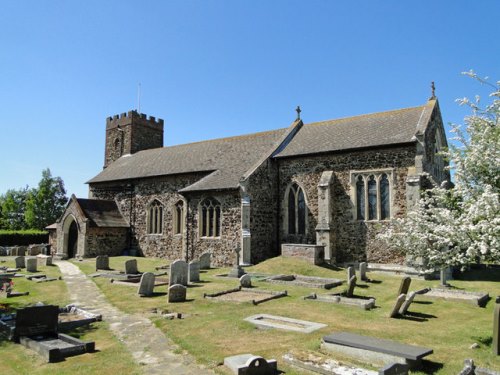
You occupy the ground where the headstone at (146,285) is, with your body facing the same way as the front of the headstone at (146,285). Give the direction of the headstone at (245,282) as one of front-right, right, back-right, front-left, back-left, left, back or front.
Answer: front-left

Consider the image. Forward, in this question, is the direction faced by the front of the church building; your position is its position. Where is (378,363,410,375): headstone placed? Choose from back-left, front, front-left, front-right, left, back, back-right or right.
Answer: front-left

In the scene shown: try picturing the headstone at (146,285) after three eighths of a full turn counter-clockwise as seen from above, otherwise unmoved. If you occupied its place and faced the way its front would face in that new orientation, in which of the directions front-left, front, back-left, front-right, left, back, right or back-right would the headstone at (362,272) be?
right

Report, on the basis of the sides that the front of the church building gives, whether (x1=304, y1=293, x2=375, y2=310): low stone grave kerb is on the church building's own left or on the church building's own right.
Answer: on the church building's own left

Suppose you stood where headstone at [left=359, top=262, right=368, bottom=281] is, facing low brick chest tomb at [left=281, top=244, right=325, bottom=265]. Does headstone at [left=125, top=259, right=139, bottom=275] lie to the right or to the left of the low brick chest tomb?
left

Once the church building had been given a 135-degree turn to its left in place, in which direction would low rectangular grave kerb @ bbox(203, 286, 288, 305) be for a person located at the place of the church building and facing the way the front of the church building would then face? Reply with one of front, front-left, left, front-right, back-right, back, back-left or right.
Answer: right

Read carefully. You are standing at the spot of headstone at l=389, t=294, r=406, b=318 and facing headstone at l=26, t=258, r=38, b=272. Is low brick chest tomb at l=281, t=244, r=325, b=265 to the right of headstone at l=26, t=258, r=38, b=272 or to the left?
right

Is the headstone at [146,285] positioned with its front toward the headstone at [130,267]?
no

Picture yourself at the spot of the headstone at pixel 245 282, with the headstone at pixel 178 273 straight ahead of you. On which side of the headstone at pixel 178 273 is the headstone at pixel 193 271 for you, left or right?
right

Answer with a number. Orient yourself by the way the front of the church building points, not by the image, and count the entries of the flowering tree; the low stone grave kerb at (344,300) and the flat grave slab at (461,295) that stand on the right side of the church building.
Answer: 0

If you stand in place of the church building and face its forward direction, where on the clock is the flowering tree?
The flowering tree is roughly at 10 o'clock from the church building.

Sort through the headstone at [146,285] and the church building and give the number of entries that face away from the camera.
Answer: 0

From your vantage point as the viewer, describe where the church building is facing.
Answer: facing the viewer and to the left of the viewer

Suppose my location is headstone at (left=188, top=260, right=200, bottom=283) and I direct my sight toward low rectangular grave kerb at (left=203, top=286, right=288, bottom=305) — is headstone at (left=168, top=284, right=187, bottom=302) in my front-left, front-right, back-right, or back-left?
front-right

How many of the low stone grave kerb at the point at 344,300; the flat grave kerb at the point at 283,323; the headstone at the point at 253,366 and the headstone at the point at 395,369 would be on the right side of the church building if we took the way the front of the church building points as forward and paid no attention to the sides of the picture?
0

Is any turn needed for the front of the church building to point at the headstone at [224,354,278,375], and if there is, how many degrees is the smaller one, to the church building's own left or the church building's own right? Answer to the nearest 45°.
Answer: approximately 45° to the church building's own left

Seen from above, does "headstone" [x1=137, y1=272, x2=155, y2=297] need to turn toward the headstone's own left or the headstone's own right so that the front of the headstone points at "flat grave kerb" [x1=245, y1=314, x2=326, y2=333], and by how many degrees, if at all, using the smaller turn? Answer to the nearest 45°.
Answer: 0° — it already faces it

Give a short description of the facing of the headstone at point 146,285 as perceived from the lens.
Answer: facing the viewer and to the right of the viewer
